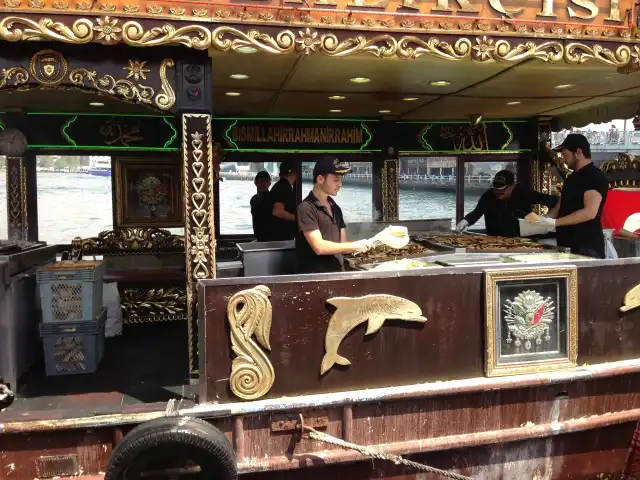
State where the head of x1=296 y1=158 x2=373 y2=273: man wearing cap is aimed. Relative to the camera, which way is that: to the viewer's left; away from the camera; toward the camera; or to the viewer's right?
to the viewer's right

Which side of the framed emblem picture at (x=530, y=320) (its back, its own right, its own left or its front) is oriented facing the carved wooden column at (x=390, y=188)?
back

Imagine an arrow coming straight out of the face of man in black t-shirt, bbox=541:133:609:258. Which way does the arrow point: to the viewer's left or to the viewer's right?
to the viewer's left

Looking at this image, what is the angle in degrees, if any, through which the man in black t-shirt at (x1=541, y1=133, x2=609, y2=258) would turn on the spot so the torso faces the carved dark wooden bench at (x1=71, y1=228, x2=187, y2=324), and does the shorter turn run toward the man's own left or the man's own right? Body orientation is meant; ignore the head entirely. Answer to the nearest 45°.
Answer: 0° — they already face it

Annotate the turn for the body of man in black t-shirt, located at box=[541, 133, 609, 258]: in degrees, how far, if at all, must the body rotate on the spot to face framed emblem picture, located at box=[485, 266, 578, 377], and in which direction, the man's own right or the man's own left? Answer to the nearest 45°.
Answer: approximately 90° to the man's own left

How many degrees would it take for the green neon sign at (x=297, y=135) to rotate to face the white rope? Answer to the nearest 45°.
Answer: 0° — it already faces it

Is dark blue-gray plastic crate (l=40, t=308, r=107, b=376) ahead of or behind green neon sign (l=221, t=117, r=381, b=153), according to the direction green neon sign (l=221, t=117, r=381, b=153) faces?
ahead

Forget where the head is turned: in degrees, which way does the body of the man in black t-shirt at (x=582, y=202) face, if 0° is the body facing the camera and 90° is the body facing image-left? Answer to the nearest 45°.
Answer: approximately 90°

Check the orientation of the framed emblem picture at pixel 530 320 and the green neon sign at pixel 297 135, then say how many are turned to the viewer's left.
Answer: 0

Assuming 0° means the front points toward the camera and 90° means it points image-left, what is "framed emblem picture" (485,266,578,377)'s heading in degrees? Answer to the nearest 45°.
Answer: approximately 0°

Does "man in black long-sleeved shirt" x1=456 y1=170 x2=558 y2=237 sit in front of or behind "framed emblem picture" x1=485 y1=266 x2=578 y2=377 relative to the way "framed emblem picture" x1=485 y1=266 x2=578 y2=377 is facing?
behind
